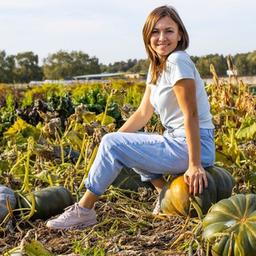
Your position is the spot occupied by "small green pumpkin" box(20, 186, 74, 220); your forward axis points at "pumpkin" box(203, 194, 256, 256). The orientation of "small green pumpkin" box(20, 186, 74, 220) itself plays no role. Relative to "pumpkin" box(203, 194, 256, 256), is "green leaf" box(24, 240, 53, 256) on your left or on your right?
right

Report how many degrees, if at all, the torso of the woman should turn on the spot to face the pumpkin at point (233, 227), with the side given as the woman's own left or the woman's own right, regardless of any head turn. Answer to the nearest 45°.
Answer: approximately 90° to the woman's own left

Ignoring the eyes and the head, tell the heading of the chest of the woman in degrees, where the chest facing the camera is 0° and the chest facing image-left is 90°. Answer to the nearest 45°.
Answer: approximately 90°

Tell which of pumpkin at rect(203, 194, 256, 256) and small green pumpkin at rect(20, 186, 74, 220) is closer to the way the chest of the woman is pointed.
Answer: the small green pumpkin
